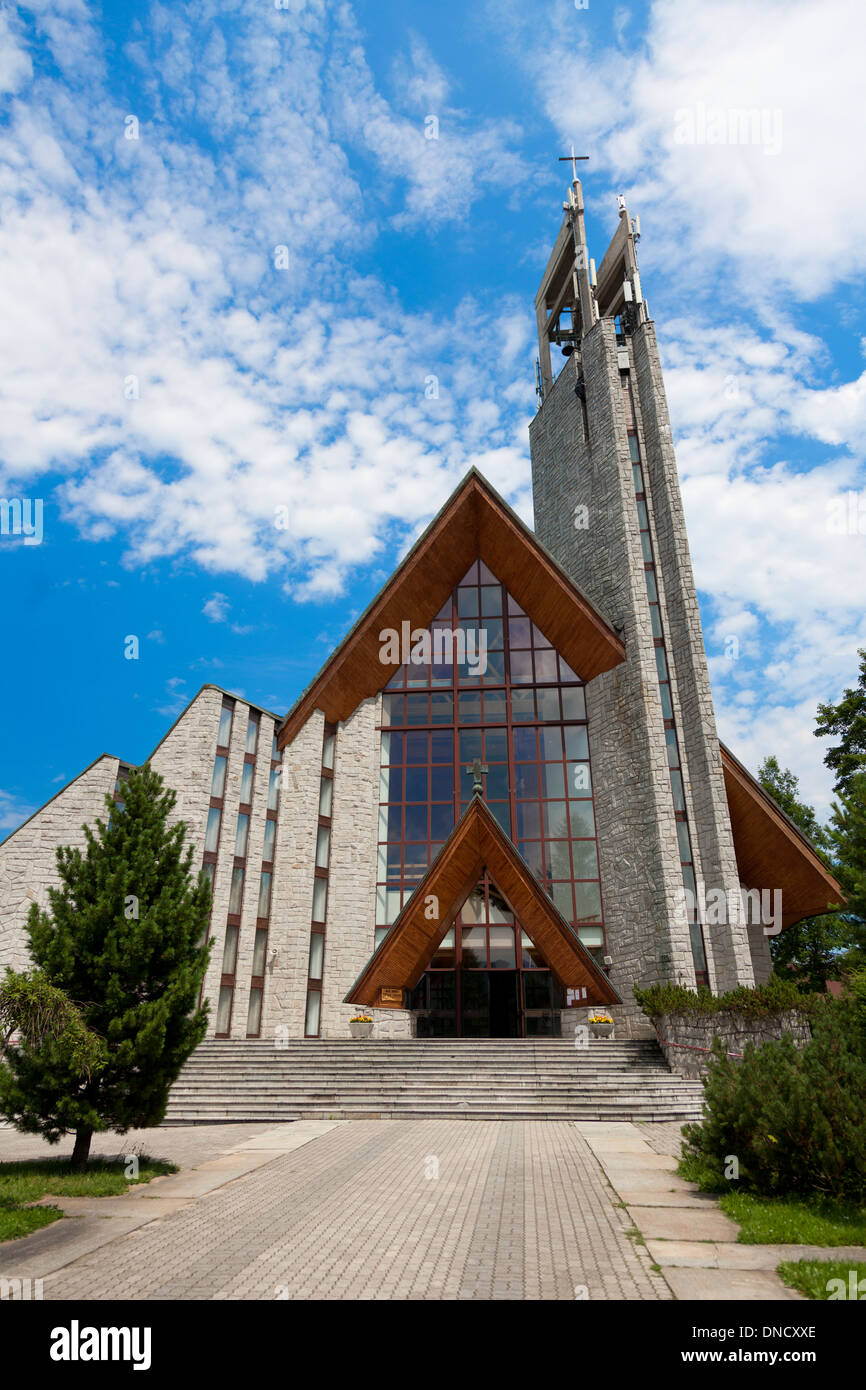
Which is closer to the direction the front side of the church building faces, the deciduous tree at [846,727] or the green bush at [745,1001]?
the green bush

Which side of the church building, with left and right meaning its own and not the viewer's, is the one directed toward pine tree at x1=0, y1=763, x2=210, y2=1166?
front

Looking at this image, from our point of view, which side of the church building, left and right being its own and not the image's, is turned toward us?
front

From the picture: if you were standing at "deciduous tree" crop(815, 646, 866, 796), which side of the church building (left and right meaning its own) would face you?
left
